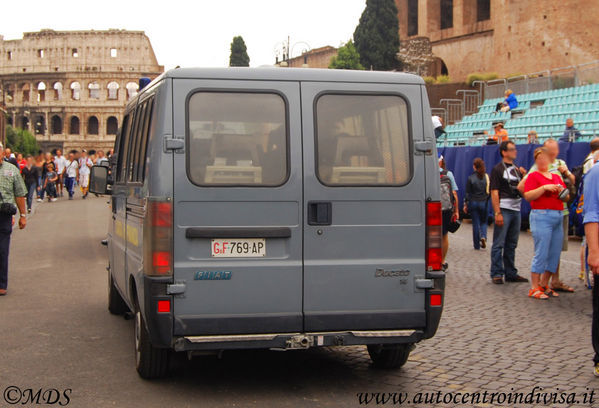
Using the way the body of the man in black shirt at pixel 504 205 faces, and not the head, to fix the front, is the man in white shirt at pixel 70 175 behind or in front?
behind

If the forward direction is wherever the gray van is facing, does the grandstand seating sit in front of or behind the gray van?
in front

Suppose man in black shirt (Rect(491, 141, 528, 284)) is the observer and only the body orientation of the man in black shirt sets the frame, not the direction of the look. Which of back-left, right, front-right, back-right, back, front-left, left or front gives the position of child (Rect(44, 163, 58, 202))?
back

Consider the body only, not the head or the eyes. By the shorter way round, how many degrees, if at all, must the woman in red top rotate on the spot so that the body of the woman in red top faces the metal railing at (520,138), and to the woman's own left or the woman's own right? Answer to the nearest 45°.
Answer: approximately 135° to the woman's own left

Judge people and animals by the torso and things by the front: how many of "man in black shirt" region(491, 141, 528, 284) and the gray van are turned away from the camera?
1

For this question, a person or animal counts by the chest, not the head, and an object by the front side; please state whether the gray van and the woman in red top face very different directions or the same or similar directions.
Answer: very different directions

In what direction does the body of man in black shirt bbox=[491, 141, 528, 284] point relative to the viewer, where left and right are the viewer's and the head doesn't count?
facing the viewer and to the right of the viewer

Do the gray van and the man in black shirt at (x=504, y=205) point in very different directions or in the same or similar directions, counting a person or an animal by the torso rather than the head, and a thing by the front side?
very different directions

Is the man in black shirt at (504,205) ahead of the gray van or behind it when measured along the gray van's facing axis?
ahead

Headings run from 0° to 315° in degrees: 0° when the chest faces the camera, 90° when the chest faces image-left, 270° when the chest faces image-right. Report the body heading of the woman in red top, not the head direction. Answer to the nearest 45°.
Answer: approximately 315°

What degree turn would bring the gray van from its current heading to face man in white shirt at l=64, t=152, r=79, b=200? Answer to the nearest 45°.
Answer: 0° — it already faces them

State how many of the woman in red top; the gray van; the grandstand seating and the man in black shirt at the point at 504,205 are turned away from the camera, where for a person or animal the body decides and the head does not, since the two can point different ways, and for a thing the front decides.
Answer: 1

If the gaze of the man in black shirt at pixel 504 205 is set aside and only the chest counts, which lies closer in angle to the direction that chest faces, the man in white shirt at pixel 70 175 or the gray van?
the gray van

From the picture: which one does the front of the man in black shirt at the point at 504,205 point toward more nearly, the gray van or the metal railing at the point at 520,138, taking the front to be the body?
the gray van

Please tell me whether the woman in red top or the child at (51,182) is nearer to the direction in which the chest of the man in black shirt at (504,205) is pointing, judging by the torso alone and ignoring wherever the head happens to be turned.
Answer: the woman in red top

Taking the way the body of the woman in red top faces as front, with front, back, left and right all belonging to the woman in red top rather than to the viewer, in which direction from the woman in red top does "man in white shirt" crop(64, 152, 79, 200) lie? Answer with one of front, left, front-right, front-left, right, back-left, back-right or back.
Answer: back

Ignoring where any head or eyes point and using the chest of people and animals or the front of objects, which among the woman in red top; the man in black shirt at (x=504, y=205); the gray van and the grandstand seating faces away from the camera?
the gray van

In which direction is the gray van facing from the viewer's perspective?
away from the camera

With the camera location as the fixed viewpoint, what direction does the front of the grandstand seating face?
facing the viewer and to the left of the viewer
